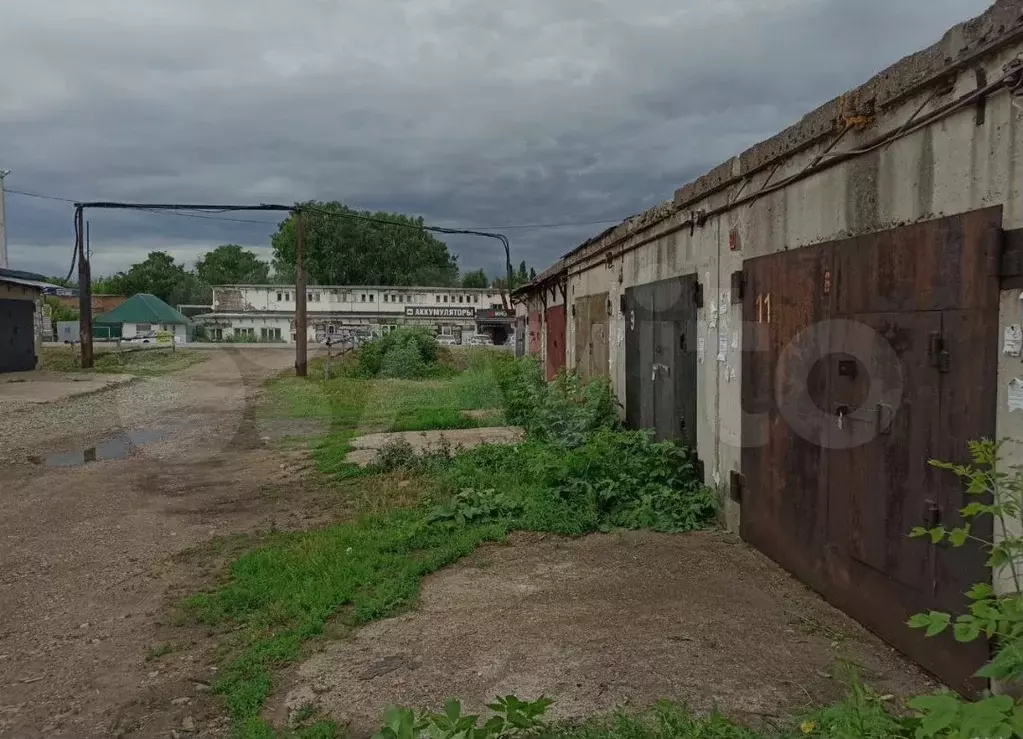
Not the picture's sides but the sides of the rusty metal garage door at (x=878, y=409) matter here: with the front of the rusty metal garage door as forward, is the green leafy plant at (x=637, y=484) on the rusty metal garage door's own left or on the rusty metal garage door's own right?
on the rusty metal garage door's own right

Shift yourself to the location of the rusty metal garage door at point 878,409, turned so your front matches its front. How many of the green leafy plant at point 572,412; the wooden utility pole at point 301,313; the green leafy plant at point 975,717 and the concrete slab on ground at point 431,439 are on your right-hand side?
3

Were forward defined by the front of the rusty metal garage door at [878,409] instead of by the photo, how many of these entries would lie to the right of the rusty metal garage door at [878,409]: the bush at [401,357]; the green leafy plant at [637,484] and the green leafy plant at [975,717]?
2

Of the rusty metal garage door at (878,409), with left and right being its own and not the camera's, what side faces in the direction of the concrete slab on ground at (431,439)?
right

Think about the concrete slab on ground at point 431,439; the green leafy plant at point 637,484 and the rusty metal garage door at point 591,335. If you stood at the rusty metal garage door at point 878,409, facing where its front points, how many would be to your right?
3

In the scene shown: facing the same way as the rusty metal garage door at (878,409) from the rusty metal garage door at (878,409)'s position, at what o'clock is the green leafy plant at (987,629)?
The green leafy plant is roughly at 10 o'clock from the rusty metal garage door.

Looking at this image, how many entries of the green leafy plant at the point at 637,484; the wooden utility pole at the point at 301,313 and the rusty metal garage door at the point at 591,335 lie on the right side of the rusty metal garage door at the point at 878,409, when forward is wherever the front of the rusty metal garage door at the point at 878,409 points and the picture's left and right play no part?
3

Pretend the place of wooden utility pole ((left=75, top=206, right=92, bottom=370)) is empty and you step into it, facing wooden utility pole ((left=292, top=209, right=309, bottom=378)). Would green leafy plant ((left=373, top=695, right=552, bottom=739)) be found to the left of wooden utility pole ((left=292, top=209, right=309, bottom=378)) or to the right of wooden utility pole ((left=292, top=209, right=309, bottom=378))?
right

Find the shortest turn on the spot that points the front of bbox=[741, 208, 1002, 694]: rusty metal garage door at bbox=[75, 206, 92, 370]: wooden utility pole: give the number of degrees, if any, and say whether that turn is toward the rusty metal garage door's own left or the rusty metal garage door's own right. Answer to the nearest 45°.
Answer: approximately 90° to the rusty metal garage door's own right

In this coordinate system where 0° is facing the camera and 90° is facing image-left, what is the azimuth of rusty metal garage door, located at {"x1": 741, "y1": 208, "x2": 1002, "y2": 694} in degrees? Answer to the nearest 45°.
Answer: approximately 45°

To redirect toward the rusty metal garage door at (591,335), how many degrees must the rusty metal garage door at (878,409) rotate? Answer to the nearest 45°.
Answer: approximately 90° to its right
